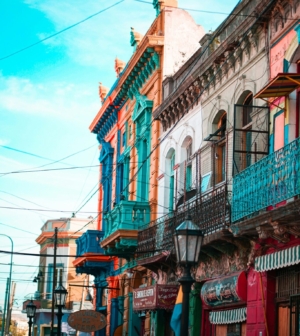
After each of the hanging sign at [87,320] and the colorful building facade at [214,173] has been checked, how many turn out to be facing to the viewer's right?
0

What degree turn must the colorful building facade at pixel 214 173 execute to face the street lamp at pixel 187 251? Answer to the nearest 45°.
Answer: approximately 45° to its left

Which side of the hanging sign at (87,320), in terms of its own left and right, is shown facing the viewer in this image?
front

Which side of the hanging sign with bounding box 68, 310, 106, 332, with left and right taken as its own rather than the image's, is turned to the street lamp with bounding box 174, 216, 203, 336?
front

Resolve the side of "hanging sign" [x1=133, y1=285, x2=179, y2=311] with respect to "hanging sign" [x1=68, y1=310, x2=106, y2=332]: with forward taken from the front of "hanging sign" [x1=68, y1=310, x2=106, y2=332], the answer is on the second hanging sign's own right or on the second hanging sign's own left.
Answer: on the second hanging sign's own left

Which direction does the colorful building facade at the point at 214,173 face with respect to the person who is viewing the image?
facing the viewer and to the left of the viewer
